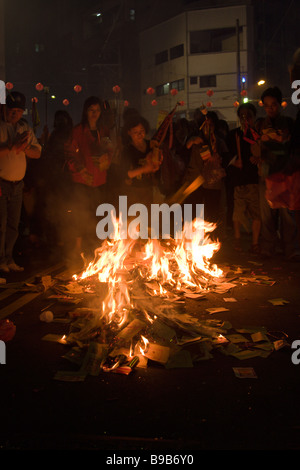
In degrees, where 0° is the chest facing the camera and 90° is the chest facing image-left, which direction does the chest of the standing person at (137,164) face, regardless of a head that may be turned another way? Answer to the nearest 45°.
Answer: approximately 315°

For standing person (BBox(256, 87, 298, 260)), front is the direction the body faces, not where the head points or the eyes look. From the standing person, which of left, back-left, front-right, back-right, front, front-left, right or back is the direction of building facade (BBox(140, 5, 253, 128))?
back

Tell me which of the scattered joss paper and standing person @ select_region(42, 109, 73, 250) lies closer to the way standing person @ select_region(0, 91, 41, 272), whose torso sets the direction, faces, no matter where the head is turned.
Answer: the scattered joss paper

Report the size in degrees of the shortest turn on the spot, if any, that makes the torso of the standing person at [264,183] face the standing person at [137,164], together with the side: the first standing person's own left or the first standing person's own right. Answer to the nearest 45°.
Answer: approximately 45° to the first standing person's own right

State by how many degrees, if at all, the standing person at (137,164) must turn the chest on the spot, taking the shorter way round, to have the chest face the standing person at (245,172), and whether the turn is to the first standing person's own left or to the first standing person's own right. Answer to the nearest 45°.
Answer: approximately 90° to the first standing person's own left

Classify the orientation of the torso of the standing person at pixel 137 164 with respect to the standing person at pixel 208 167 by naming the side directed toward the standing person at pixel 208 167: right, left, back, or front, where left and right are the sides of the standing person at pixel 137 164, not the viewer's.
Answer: left

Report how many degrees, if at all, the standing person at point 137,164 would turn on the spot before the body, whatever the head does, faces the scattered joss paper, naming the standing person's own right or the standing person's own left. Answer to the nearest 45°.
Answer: approximately 45° to the standing person's own right
